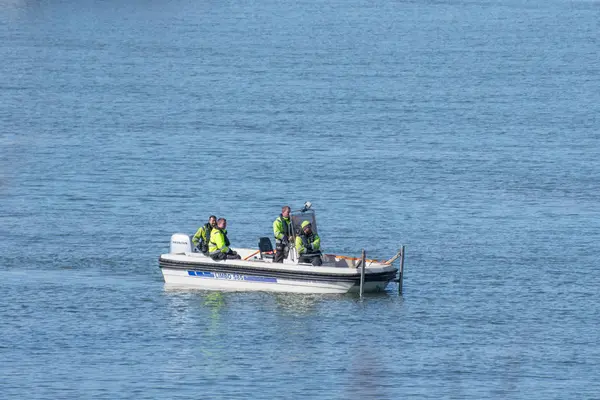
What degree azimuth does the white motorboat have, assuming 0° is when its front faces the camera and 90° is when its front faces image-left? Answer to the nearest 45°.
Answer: approximately 270°

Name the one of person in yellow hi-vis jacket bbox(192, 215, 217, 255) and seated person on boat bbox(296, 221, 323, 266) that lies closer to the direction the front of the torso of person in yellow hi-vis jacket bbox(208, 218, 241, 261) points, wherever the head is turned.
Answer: the seated person on boat

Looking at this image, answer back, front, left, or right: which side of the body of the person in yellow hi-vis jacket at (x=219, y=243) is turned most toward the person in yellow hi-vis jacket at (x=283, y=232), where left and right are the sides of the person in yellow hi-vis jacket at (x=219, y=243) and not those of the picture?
front

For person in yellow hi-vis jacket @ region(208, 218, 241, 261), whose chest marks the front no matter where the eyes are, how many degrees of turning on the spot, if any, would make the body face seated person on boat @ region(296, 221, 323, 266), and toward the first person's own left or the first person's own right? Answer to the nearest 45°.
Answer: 0° — they already face them

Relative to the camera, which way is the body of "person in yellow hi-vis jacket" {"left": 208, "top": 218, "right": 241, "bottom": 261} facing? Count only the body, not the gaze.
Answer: to the viewer's right

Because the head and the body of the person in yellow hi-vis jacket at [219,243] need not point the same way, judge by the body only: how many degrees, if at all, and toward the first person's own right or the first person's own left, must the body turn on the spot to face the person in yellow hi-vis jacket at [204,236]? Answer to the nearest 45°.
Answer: approximately 135° to the first person's own left
